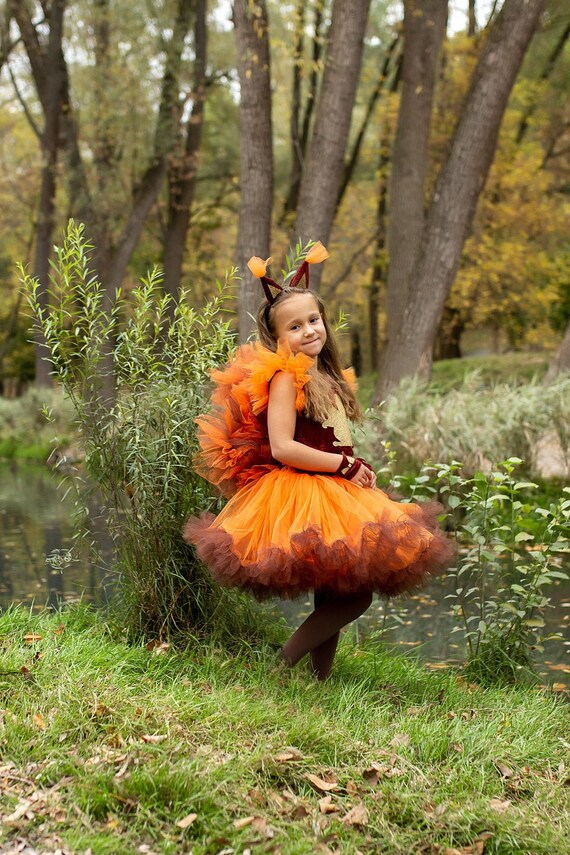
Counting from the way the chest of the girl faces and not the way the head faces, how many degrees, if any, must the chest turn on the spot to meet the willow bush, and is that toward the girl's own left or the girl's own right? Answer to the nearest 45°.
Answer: approximately 180°

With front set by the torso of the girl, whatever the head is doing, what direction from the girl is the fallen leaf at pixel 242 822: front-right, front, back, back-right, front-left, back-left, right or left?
front-right

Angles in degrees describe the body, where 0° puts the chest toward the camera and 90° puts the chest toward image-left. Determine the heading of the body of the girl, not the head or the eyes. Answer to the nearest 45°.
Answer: approximately 315°

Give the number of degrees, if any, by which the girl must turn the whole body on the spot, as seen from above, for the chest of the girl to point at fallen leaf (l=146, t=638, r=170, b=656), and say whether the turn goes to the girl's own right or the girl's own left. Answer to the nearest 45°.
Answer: approximately 180°

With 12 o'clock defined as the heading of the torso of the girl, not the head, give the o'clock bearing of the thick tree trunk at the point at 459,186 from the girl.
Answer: The thick tree trunk is roughly at 8 o'clock from the girl.

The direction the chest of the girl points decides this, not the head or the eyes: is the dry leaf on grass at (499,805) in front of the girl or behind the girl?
in front

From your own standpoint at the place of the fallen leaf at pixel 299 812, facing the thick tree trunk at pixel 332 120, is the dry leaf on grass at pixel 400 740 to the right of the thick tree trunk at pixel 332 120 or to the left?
right

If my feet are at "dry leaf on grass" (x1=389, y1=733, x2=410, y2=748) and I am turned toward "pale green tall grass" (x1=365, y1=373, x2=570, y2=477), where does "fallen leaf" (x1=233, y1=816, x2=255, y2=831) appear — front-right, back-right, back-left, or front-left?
back-left

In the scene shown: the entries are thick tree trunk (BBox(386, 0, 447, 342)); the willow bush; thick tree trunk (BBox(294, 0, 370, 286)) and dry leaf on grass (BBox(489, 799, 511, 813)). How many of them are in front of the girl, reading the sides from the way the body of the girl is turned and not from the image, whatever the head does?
1
